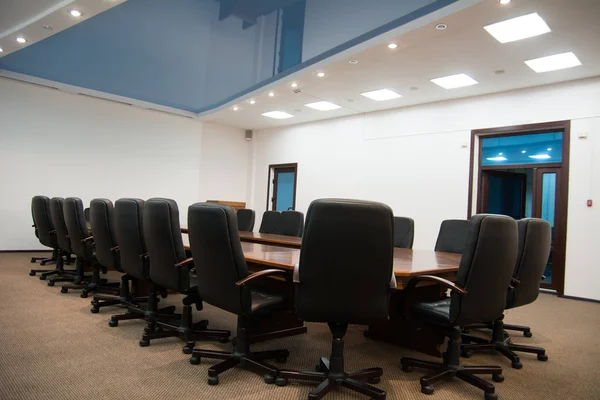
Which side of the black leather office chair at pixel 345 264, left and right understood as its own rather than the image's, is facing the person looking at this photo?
back

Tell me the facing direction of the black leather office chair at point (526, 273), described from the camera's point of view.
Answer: facing away from the viewer and to the left of the viewer

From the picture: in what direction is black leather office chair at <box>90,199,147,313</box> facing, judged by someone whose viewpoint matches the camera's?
facing away from the viewer and to the right of the viewer

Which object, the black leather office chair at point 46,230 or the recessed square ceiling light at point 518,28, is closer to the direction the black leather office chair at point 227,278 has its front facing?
the recessed square ceiling light

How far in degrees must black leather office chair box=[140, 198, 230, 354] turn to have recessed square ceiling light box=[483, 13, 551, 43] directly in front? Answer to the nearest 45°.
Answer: approximately 45° to its right

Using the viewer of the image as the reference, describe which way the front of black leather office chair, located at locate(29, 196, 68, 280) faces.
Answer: facing away from the viewer and to the right of the viewer

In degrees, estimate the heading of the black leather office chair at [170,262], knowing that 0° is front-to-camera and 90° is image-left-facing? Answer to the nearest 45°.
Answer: approximately 225°

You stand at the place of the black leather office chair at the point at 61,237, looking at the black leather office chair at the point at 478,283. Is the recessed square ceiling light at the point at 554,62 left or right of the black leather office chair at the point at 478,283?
left

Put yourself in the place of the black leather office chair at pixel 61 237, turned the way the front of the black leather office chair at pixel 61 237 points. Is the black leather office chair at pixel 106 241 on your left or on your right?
on your right

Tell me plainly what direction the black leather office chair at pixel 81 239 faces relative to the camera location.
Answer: facing away from the viewer and to the right of the viewer

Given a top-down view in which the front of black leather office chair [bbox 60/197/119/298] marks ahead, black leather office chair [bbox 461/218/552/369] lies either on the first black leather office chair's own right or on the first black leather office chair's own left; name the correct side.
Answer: on the first black leather office chair's own right

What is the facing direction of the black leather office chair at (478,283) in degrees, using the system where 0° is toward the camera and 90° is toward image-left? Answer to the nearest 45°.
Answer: approximately 135°
